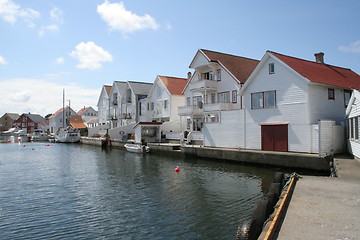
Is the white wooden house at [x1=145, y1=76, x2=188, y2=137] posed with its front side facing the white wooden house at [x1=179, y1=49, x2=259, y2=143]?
no

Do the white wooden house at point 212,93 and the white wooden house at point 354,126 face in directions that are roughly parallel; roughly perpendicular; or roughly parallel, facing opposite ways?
roughly parallel

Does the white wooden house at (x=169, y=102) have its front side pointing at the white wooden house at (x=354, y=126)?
no

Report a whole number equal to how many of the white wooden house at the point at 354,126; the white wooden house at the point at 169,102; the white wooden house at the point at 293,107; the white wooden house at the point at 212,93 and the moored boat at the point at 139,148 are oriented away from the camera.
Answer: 0

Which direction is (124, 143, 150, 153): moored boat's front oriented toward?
to the viewer's left

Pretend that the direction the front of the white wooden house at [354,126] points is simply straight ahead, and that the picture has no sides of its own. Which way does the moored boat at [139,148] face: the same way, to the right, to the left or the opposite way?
the same way

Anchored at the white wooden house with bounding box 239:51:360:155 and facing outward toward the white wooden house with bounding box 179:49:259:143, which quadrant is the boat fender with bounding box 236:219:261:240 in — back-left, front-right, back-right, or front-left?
back-left

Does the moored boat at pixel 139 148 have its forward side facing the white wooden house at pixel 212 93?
no

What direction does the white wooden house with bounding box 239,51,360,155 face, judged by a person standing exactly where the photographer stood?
facing the viewer and to the left of the viewer

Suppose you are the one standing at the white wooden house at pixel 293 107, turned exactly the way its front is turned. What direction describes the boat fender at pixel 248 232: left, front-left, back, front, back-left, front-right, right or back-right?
front-left

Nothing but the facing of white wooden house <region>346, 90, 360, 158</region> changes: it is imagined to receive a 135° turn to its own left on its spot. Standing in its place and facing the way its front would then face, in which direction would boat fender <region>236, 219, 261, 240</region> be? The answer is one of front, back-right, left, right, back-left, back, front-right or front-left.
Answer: right

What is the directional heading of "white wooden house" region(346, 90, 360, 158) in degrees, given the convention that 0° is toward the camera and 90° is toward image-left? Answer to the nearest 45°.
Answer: approximately 45°

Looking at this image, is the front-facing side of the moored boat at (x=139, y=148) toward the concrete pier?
no

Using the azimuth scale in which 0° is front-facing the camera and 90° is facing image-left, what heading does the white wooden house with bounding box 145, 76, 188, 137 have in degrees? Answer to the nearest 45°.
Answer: approximately 45°

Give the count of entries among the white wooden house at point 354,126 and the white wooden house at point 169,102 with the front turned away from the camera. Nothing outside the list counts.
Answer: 0

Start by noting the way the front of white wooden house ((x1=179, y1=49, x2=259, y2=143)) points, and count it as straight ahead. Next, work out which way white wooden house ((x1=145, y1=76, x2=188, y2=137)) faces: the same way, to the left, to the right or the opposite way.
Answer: the same way

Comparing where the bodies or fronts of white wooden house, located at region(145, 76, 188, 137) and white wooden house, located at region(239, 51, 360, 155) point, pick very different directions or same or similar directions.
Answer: same or similar directions

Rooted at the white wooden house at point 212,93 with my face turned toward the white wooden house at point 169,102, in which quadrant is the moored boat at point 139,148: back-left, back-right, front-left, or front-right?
front-left

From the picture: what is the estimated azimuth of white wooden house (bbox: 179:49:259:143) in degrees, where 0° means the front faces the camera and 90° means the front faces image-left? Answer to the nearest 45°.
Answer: approximately 45°

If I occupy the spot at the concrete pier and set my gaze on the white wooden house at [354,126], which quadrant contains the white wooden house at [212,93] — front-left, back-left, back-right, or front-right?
front-left
